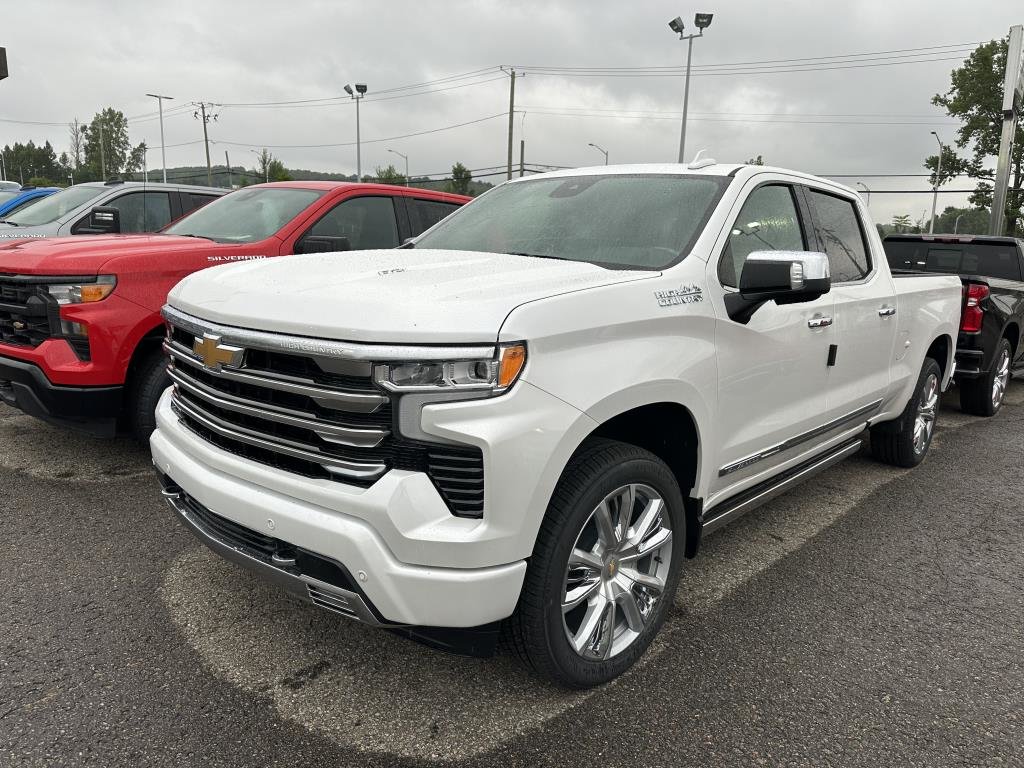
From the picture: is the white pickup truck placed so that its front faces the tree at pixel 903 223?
no

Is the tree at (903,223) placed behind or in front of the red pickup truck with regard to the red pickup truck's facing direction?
behind

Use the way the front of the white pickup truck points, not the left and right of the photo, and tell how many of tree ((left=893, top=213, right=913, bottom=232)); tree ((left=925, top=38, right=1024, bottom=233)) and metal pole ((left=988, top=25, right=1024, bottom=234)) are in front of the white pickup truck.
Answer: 0

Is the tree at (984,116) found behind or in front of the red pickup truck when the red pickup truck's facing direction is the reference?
behind

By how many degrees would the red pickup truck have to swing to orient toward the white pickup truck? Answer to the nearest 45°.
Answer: approximately 90° to its left

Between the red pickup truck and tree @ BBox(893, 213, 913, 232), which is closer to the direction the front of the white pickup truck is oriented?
the red pickup truck

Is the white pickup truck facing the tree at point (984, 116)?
no

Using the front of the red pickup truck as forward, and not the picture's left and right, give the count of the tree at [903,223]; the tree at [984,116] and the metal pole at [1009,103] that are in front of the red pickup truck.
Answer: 0

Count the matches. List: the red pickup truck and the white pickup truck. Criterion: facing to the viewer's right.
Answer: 0

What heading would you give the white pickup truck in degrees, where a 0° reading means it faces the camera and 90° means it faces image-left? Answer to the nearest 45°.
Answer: approximately 45°

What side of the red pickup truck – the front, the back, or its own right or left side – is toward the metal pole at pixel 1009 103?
back

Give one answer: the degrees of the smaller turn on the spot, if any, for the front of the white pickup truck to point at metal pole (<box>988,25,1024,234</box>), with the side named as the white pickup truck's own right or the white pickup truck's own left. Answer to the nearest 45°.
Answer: approximately 180°

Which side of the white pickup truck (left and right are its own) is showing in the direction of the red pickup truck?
right

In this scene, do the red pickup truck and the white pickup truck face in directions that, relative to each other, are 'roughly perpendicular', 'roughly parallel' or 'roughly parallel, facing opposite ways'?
roughly parallel
